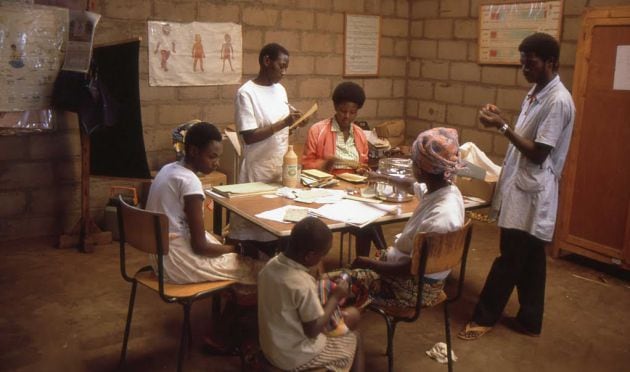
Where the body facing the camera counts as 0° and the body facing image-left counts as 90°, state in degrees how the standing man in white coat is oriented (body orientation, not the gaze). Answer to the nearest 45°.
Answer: approximately 90°

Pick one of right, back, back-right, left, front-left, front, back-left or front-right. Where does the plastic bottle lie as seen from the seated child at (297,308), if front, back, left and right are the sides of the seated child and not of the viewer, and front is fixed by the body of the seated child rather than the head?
front-left

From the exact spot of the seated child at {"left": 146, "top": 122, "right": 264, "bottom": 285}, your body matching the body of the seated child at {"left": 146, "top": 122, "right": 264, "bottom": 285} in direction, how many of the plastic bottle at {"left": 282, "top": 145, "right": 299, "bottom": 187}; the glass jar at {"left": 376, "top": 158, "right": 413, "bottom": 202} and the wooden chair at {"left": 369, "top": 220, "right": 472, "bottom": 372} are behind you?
0

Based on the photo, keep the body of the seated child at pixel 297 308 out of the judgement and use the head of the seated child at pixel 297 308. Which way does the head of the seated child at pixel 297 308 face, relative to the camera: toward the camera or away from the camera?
away from the camera

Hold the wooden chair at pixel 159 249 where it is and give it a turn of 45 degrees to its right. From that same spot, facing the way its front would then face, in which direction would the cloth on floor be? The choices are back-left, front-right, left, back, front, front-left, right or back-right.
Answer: front

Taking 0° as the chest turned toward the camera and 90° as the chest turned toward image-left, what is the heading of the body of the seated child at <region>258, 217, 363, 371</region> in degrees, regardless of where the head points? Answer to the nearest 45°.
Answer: approximately 225°

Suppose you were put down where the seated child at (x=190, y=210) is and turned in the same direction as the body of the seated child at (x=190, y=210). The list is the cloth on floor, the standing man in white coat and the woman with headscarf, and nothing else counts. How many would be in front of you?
3

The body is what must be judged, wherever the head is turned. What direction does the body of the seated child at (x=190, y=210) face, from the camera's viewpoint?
to the viewer's right

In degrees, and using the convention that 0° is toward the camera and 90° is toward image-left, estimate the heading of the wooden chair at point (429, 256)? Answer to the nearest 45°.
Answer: approximately 135°

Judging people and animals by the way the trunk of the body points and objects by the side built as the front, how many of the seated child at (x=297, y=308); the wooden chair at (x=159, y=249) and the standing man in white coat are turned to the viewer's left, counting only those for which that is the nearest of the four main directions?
1

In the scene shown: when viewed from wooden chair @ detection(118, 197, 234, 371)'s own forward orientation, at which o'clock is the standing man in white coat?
The standing man in white coat is roughly at 1 o'clock from the wooden chair.

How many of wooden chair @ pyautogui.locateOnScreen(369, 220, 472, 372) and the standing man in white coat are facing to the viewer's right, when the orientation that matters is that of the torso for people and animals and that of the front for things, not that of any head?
0

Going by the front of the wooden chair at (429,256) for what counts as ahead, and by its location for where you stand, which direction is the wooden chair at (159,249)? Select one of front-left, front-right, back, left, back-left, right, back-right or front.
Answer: front-left

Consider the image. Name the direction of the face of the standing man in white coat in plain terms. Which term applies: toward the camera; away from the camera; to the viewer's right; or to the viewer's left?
to the viewer's left
